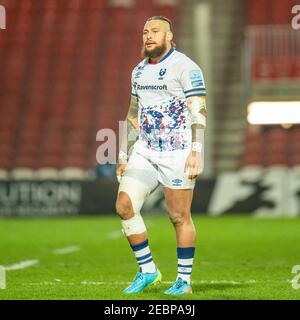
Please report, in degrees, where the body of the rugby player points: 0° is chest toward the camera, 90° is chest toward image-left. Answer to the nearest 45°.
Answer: approximately 45°
